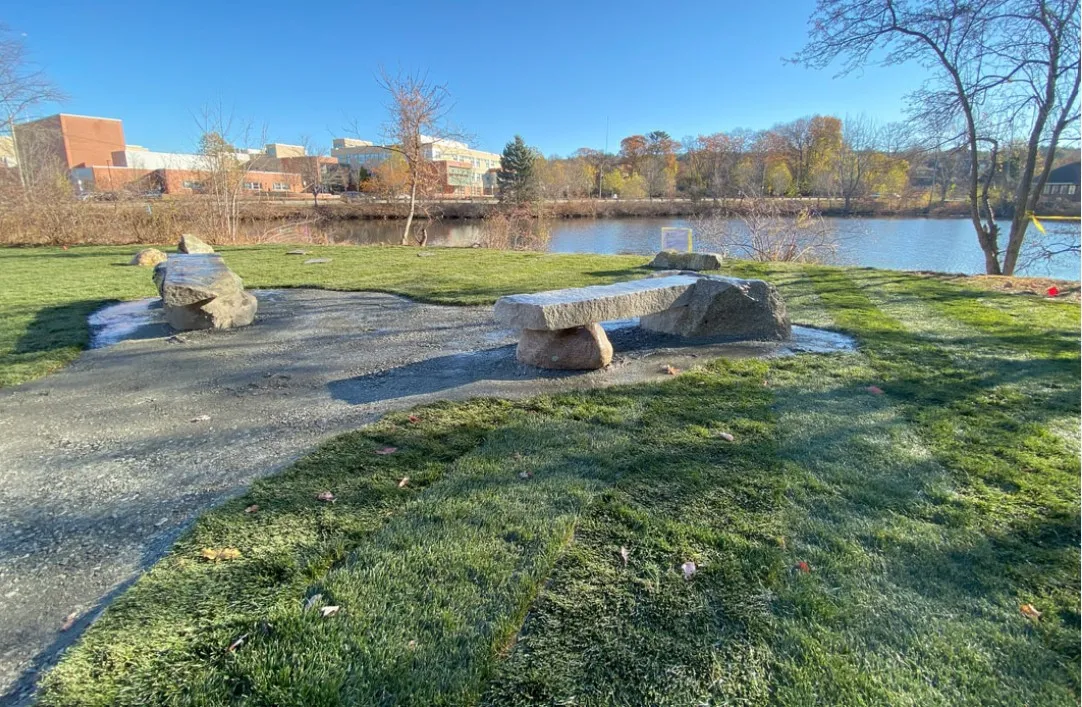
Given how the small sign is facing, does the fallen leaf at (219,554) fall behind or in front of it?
in front

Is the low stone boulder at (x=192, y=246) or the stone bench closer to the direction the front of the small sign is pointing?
the stone bench

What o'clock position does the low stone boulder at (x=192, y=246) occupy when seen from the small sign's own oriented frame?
The low stone boulder is roughly at 2 o'clock from the small sign.

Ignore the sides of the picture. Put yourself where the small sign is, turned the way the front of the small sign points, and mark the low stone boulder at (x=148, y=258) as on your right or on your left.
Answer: on your right

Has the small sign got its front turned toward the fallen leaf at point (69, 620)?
yes

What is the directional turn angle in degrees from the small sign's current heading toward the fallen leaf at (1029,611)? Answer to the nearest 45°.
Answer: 0° — it already faces it

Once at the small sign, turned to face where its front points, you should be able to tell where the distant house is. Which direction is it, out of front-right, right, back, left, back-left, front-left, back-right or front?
left

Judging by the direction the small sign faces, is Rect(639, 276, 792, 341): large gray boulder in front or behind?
in front

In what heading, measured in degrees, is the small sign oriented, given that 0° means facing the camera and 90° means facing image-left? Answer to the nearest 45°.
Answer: approximately 0°

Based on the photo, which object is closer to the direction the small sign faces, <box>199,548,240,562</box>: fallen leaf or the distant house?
the fallen leaf

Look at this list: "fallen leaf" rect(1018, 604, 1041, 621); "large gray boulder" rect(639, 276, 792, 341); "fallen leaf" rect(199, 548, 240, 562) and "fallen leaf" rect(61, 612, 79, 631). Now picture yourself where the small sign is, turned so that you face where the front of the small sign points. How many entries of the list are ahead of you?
4

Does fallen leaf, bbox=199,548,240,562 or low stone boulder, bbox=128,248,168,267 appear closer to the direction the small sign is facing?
the fallen leaf

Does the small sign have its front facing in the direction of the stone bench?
yes

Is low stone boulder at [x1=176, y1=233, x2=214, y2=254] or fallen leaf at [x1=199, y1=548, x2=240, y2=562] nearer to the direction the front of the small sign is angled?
the fallen leaf

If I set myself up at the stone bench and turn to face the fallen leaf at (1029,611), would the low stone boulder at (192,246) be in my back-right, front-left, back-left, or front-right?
back-right
